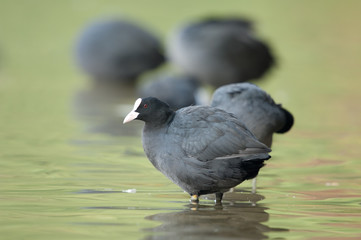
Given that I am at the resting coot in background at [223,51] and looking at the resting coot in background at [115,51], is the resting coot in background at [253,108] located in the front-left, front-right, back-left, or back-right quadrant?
back-left

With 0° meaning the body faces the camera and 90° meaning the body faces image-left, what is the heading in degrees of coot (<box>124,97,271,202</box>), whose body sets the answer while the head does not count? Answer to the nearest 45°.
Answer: approximately 90°

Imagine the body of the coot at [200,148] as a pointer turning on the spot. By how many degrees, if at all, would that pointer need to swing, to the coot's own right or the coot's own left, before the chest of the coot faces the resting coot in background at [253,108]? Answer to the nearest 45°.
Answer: approximately 135° to the coot's own right
